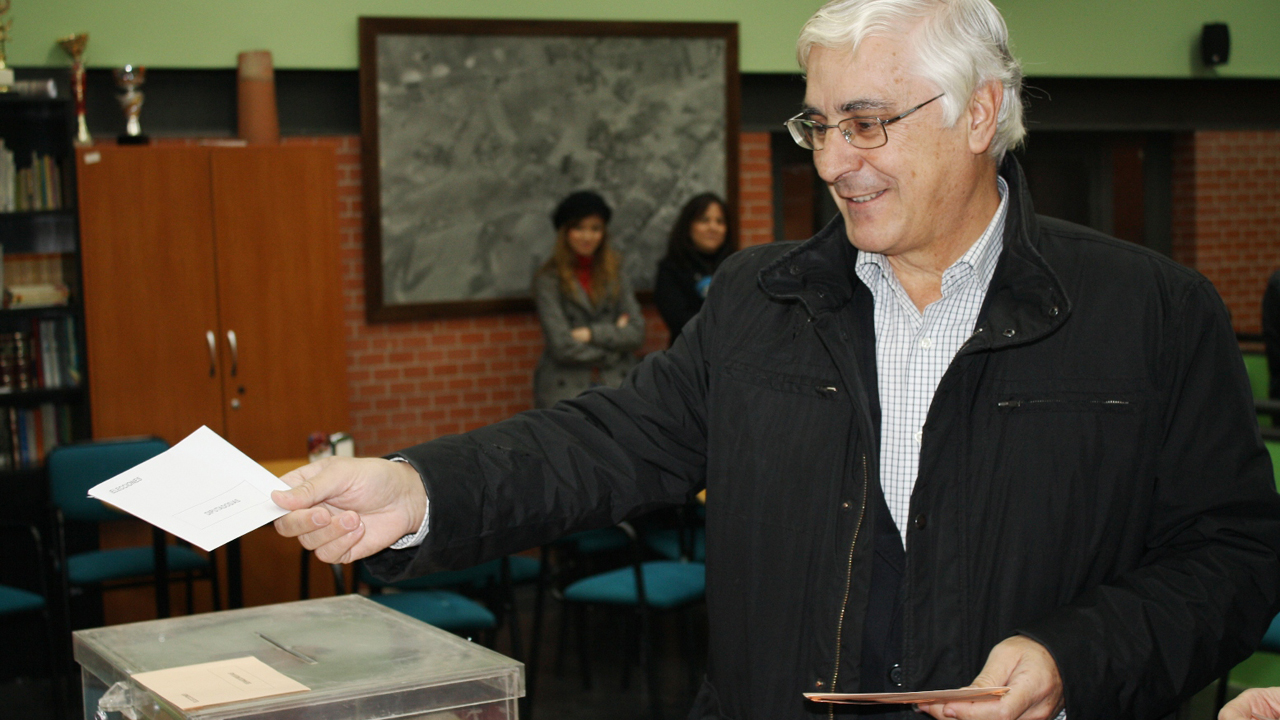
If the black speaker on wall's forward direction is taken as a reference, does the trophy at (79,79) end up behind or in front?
in front

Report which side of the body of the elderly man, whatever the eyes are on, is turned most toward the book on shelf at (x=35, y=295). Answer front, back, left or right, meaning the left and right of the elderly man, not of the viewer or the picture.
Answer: right

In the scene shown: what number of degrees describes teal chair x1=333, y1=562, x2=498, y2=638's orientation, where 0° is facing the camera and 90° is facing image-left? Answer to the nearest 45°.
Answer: approximately 315°

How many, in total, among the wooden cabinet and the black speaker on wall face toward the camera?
2

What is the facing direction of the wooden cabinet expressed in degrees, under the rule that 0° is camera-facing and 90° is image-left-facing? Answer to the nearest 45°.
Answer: approximately 0°

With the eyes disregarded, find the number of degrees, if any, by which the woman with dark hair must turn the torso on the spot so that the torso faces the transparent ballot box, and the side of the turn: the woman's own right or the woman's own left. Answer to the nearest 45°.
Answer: approximately 45° to the woman's own right

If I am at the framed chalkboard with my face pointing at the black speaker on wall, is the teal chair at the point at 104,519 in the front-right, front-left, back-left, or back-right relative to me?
back-right

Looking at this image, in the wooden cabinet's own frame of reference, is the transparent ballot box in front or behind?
in front

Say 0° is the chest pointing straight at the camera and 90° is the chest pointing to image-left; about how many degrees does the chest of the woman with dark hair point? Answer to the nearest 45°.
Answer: approximately 315°

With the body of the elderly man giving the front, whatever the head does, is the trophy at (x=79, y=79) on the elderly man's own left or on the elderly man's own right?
on the elderly man's own right

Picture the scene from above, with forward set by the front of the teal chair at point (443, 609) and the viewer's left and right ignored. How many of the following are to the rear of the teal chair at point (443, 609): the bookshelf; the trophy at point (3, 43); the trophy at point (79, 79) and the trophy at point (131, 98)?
4

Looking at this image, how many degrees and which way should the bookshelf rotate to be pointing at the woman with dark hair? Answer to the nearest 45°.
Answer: approximately 45° to its left
